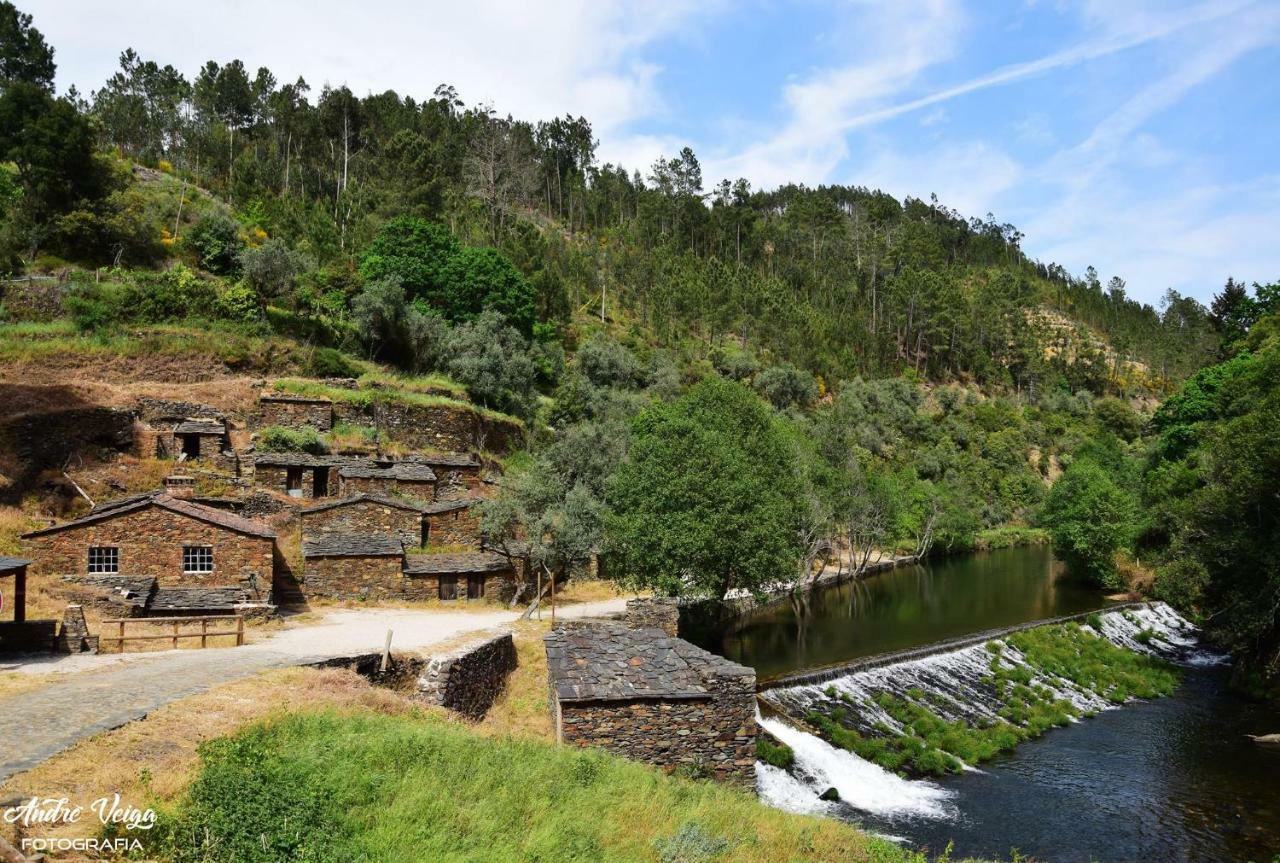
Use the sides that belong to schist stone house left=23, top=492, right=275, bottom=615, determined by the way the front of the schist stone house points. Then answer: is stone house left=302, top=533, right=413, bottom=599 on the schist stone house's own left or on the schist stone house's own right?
on the schist stone house's own left

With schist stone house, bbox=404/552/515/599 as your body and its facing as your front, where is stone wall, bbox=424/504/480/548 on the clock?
The stone wall is roughly at 6 o'clock from the schist stone house.

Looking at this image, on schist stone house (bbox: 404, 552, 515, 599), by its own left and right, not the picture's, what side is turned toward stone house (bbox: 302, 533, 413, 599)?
right

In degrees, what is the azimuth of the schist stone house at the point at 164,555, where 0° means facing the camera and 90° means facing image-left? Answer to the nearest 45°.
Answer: approximately 0°

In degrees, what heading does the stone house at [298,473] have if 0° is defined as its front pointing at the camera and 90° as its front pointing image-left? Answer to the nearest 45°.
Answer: approximately 0°

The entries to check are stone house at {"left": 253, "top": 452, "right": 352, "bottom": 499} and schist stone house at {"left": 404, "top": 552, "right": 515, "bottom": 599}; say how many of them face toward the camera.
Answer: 2

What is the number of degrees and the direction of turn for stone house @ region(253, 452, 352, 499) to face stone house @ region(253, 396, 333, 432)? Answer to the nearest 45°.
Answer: approximately 180°

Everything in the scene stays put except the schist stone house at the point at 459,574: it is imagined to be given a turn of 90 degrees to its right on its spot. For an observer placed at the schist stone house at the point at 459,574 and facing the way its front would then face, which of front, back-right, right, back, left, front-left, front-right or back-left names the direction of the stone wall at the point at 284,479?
front-right

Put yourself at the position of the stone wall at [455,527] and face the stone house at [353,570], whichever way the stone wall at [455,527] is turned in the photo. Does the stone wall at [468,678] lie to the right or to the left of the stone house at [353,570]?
left

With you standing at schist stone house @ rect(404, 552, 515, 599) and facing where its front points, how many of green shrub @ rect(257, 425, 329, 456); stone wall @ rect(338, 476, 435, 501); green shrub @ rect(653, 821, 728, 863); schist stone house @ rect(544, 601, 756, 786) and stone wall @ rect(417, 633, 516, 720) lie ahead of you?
3

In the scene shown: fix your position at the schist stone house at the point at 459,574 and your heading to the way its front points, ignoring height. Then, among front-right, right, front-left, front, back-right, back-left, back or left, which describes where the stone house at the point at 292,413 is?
back-right

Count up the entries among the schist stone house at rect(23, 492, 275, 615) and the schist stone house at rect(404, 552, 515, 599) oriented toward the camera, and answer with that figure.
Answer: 2
